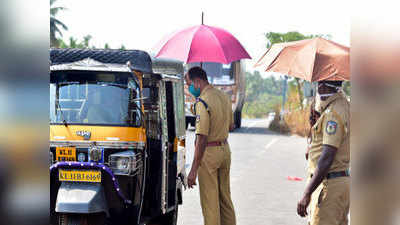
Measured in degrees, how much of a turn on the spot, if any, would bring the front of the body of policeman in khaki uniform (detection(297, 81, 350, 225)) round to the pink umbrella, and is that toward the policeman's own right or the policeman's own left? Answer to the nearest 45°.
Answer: approximately 45° to the policeman's own right

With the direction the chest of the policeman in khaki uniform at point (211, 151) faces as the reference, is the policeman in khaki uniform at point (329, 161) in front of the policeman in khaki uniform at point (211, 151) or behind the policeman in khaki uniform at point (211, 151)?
behind

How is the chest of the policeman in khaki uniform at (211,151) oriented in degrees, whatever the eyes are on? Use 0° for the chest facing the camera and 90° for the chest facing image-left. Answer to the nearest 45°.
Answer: approximately 135°

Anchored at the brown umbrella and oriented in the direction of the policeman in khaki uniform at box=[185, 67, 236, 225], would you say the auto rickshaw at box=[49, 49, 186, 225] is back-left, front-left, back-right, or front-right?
front-left

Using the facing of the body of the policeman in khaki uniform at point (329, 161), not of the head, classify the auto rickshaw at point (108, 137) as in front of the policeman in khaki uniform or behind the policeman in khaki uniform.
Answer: in front

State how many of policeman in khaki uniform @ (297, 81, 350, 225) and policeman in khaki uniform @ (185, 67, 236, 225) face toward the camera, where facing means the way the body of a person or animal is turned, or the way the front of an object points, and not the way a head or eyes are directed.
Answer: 0

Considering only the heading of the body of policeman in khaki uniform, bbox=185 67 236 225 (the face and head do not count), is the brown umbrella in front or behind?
behind

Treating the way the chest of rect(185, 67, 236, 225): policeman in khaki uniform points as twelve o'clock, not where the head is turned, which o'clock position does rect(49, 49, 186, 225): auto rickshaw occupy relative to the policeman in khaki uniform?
The auto rickshaw is roughly at 11 o'clock from the policeman in khaki uniform.

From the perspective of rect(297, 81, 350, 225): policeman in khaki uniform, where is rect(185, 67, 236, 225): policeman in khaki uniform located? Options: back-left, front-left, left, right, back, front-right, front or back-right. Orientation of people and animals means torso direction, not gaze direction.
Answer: front-right

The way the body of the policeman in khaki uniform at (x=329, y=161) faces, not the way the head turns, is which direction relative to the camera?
to the viewer's left
